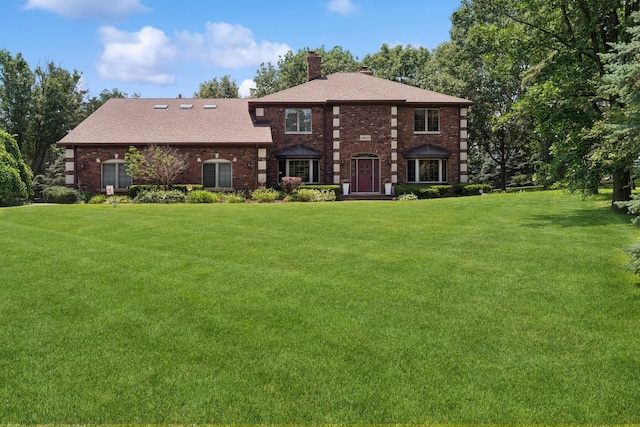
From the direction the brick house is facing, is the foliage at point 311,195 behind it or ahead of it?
ahead

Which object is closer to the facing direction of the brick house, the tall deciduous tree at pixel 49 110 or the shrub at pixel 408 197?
the shrub

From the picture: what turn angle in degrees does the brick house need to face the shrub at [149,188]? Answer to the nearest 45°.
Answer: approximately 90° to its right

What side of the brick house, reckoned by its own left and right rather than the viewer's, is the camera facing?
front

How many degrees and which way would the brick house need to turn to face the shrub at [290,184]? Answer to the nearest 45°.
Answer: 0° — it already faces it

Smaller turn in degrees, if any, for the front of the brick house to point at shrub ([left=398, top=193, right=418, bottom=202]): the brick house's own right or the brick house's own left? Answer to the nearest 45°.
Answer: approximately 45° to the brick house's own left

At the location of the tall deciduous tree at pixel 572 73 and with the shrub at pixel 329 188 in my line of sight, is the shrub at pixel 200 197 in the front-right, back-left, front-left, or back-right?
front-left

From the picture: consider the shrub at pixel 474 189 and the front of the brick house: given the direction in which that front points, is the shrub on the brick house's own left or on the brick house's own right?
on the brick house's own left

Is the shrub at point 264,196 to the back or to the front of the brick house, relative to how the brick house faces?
to the front
